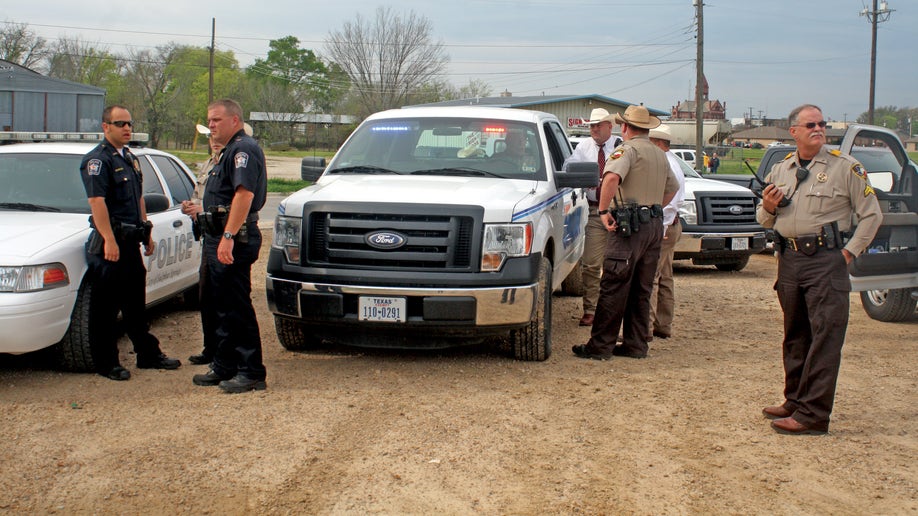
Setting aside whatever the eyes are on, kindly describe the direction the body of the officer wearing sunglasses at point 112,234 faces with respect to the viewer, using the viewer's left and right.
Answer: facing the viewer and to the right of the viewer

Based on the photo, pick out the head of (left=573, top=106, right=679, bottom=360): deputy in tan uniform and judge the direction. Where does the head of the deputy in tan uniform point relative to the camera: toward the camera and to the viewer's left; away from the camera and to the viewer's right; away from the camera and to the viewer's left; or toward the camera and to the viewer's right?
away from the camera and to the viewer's left

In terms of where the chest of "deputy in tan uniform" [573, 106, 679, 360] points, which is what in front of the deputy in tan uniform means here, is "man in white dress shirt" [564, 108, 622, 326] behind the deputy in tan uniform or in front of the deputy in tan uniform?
in front

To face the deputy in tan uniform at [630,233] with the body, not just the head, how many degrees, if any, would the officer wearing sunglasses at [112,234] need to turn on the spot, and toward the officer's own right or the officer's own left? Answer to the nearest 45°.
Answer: approximately 45° to the officer's own left

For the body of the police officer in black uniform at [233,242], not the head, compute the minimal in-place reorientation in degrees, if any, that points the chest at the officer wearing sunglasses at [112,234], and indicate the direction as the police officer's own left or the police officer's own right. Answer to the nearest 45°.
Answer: approximately 45° to the police officer's own right

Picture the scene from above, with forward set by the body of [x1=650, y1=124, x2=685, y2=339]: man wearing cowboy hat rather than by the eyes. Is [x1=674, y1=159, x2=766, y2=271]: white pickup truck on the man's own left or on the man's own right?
on the man's own right

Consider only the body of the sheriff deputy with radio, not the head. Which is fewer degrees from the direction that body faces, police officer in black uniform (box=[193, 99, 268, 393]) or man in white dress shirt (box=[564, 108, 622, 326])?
the police officer in black uniform

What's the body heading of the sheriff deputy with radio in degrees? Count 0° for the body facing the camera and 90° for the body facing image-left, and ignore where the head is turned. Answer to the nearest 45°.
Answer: approximately 45°

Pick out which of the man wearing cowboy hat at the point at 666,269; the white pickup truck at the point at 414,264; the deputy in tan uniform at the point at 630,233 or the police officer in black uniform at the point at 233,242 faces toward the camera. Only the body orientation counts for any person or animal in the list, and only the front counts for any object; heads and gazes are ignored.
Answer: the white pickup truck

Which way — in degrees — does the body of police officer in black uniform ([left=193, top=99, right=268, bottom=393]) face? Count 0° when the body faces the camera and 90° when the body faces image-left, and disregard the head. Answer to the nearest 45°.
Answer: approximately 90°

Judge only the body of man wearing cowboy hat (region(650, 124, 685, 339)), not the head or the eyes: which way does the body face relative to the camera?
to the viewer's left

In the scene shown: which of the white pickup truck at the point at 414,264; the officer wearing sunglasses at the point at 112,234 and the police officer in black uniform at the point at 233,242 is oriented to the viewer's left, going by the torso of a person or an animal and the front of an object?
the police officer in black uniform
